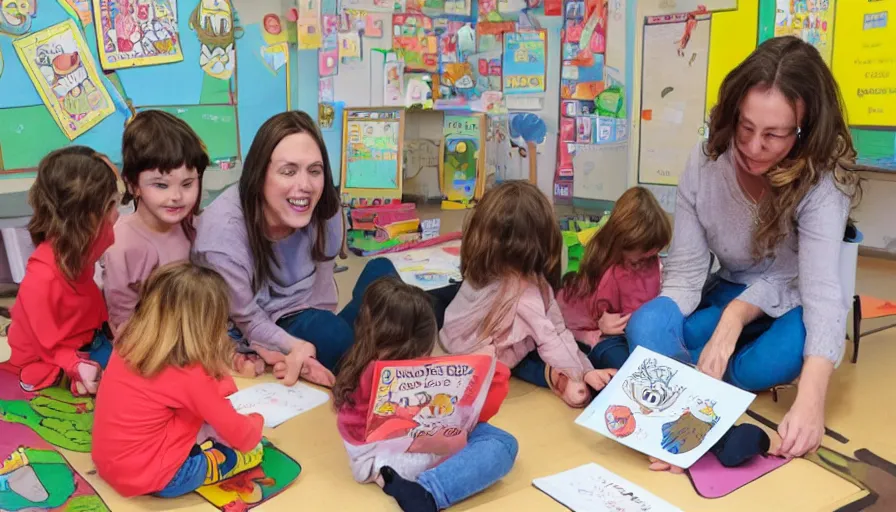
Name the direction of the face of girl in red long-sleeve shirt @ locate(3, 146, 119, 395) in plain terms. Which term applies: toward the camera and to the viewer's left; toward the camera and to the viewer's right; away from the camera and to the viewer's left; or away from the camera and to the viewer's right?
away from the camera and to the viewer's right

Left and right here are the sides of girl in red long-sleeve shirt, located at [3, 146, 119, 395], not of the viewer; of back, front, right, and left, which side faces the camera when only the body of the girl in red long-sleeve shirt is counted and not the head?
right

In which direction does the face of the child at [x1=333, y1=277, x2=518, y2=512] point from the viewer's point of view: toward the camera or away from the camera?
away from the camera

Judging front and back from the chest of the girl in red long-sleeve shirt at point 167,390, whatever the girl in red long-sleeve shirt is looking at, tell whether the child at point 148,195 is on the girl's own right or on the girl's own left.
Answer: on the girl's own left

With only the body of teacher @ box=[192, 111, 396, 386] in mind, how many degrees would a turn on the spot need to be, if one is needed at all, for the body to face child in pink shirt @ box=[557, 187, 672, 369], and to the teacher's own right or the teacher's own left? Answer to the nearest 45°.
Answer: approximately 45° to the teacher's own left

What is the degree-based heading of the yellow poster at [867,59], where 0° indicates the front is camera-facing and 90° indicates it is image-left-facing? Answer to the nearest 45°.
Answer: approximately 0°
